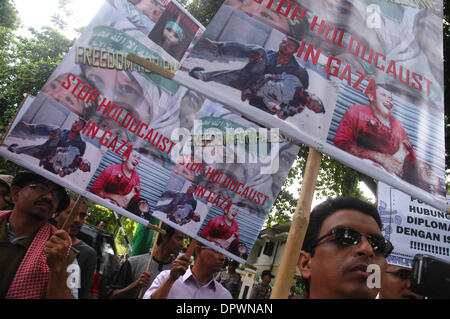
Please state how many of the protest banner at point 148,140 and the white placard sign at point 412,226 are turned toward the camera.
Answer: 2

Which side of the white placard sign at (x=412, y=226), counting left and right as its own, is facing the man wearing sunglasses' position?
front

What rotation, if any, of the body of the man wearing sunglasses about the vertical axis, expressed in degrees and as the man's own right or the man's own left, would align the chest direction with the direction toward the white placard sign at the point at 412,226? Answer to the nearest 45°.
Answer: approximately 135° to the man's own left

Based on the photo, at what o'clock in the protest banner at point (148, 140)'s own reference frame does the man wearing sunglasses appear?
The man wearing sunglasses is roughly at 11 o'clock from the protest banner.

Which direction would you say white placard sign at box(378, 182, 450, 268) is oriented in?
toward the camera

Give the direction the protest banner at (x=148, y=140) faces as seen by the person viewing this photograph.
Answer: facing the viewer

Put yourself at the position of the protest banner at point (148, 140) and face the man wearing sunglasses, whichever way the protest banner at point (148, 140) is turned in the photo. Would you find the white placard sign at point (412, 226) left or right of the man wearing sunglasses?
left

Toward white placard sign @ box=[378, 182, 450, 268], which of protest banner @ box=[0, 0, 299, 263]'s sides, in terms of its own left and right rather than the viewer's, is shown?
left
